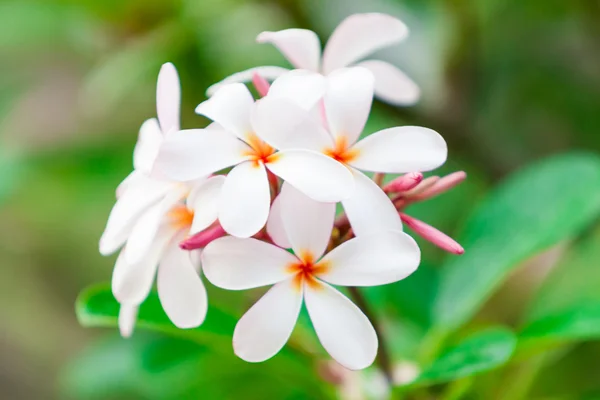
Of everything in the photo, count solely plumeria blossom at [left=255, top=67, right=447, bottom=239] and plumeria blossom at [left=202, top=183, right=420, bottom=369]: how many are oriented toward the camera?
2

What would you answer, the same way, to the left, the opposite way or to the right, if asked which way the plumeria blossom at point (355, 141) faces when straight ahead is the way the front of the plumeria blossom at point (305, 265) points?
the same way

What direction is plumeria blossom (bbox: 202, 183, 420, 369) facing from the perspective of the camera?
toward the camera

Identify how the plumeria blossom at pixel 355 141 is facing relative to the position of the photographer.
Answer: facing the viewer
